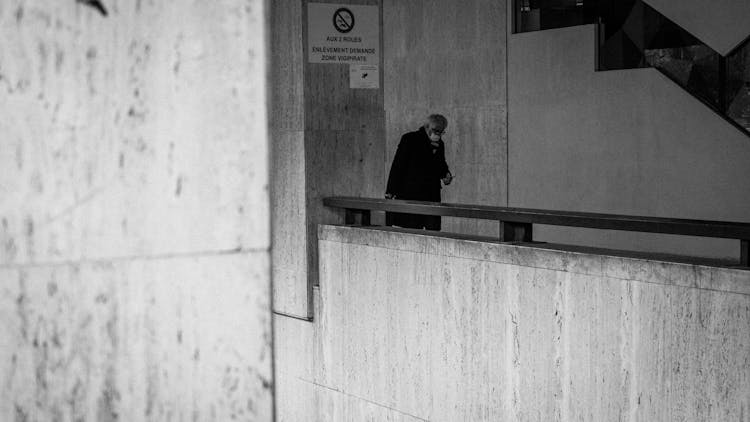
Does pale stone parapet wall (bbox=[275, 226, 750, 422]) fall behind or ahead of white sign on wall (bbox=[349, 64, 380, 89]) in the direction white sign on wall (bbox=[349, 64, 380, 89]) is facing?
ahead

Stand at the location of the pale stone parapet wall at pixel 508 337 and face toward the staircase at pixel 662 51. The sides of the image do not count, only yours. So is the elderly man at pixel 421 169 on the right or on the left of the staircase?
left

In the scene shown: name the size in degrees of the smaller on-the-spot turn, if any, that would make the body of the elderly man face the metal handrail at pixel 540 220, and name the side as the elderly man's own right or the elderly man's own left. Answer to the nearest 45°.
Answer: approximately 45° to the elderly man's own right

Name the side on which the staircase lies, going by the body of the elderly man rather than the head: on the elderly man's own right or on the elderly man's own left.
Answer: on the elderly man's own left

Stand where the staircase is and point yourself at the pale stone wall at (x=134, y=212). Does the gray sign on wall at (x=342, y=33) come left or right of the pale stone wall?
right

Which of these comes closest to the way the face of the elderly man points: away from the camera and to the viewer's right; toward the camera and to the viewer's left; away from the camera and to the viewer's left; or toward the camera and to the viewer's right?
toward the camera and to the viewer's right

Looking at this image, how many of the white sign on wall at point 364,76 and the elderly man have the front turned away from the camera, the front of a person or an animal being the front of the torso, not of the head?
0

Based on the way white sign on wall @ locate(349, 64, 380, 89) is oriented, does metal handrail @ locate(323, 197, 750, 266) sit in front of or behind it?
in front
